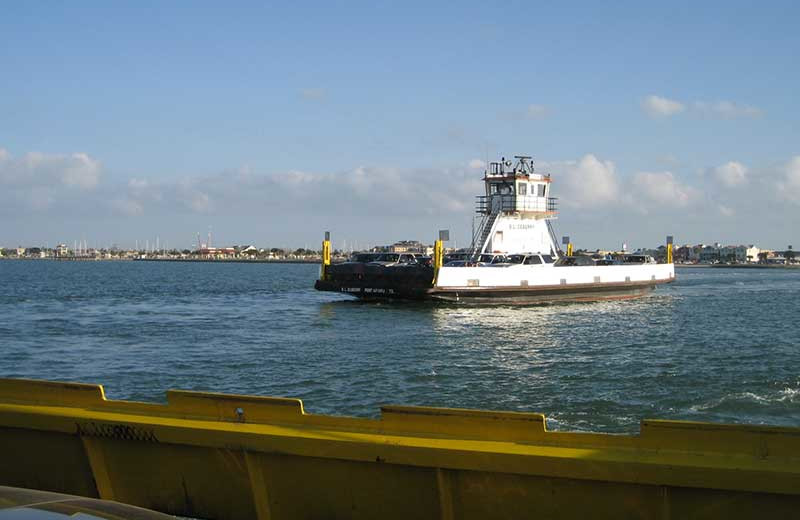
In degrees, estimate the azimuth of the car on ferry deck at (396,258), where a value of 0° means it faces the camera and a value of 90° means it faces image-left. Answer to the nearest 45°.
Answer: approximately 45°

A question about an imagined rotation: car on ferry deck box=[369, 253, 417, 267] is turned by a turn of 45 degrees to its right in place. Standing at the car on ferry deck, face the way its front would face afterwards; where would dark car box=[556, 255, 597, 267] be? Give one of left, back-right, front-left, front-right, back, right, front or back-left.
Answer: back
